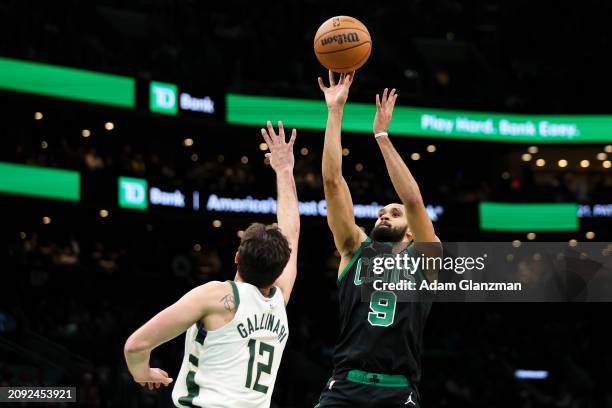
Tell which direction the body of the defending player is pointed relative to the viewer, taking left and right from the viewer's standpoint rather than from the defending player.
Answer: facing away from the viewer and to the left of the viewer

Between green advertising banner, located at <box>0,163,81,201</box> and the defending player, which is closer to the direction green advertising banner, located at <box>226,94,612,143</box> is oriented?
the defending player

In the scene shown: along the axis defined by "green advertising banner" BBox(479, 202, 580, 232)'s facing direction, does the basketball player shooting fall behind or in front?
in front

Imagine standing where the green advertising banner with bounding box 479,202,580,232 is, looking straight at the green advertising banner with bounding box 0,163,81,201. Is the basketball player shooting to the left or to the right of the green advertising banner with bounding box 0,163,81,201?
left

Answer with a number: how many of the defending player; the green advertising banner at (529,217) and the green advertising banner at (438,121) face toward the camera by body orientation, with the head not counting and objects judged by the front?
2

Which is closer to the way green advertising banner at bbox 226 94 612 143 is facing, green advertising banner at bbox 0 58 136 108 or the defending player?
the defending player

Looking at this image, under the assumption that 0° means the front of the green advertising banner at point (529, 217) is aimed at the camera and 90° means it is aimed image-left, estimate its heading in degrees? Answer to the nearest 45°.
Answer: approximately 0°

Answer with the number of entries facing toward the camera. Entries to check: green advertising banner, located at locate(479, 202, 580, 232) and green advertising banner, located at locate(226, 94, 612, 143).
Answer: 2

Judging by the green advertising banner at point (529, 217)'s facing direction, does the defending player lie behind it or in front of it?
in front

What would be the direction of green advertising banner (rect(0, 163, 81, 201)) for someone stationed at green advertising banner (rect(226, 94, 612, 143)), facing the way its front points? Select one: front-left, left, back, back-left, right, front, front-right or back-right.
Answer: front-right
